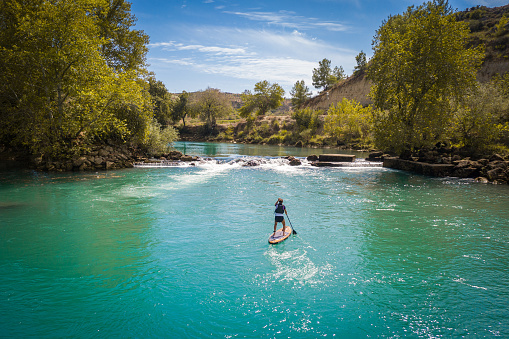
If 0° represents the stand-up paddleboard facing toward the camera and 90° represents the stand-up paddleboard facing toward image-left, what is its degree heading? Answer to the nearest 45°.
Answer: approximately 225°

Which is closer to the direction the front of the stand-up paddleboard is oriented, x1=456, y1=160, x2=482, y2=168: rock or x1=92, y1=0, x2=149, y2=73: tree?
the rock

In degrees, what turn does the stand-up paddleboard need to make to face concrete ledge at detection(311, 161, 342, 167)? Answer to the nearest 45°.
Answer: approximately 45° to its left

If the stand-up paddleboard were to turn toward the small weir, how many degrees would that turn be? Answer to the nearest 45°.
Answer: approximately 45° to its left

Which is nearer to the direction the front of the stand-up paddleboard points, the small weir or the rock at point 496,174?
the rock

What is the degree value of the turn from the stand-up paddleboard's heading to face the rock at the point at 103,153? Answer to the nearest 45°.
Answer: approximately 90° to its left

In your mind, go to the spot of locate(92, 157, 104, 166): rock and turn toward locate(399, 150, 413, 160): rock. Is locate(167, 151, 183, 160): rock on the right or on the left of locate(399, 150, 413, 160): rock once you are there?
left

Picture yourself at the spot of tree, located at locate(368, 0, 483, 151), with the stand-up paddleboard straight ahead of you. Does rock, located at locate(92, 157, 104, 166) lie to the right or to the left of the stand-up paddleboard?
right
